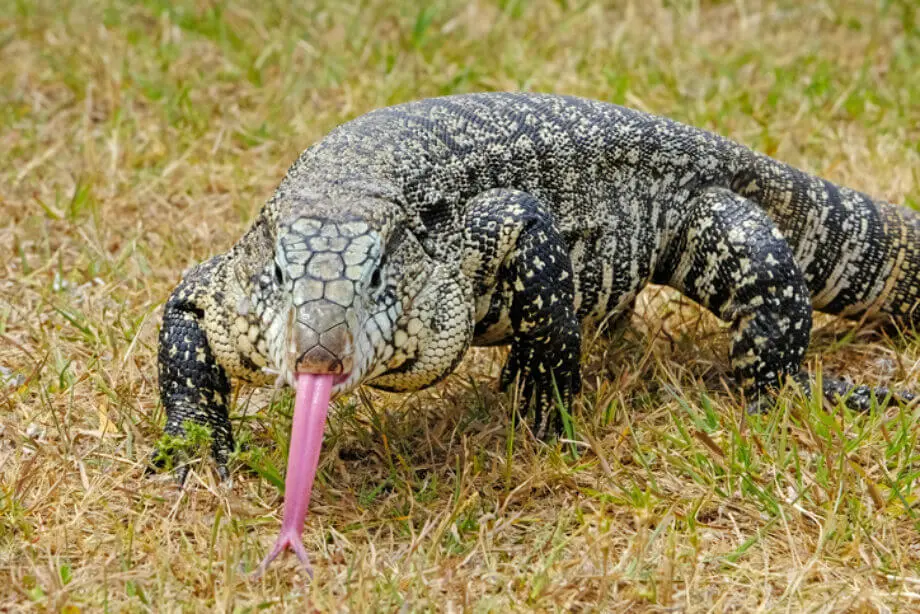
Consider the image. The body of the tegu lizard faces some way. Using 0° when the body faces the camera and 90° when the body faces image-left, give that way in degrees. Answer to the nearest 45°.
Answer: approximately 45°
